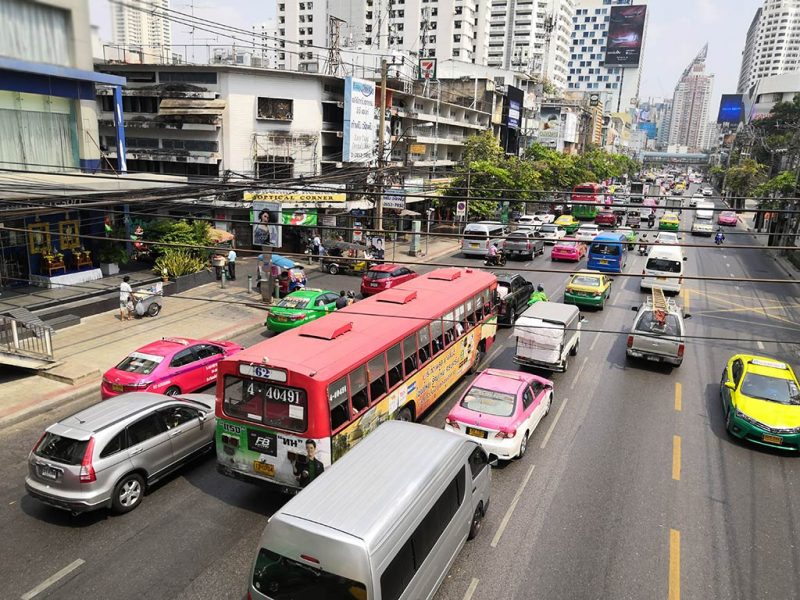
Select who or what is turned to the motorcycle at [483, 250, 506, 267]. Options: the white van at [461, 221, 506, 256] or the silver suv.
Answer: the silver suv

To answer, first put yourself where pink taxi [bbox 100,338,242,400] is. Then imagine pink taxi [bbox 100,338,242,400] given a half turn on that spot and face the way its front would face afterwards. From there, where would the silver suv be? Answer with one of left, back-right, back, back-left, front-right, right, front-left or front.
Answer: front-left

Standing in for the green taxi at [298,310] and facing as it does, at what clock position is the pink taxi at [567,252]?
The pink taxi is roughly at 12 o'clock from the green taxi.

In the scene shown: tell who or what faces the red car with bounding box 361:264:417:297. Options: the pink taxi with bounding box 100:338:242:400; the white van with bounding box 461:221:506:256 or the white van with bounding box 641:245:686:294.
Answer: the pink taxi

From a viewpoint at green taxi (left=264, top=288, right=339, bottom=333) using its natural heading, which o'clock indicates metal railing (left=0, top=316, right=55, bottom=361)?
The metal railing is roughly at 7 o'clock from the green taxi.

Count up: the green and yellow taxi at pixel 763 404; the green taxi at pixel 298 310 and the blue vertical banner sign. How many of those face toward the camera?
2

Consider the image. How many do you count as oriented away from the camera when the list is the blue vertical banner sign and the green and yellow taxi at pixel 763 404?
0

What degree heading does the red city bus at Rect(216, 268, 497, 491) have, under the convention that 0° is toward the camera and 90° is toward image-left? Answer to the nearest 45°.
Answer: approximately 225°

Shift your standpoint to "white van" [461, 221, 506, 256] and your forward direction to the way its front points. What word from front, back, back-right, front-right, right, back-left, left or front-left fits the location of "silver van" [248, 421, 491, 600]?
back-right

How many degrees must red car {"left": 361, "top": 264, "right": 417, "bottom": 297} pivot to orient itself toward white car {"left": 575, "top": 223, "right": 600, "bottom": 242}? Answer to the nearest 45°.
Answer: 0° — it already faces it

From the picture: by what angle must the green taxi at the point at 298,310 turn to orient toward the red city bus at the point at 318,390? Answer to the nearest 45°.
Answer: approximately 135° to its right

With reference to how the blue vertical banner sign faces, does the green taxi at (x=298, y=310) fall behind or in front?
in front

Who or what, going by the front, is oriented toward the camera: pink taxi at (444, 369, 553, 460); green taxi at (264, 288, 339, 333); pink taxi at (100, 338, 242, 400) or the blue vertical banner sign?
the blue vertical banner sign

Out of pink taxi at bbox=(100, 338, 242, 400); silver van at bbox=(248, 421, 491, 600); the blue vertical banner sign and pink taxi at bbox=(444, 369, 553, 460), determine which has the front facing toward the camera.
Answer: the blue vertical banner sign

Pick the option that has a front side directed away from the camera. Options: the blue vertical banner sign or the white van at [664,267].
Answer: the white van

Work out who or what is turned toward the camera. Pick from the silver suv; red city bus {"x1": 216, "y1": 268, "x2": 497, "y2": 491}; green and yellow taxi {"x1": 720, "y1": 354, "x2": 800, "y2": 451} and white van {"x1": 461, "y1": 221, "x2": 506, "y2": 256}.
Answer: the green and yellow taxi

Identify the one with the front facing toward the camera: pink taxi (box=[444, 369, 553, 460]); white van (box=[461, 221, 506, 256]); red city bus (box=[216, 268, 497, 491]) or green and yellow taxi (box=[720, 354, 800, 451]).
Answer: the green and yellow taxi

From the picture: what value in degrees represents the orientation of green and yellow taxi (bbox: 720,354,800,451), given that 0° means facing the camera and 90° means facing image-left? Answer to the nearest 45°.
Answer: approximately 0°

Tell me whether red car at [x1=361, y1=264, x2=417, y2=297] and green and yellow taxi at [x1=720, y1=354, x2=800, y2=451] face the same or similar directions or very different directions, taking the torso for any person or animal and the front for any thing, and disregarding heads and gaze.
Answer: very different directions

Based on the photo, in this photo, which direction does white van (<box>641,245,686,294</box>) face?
away from the camera
